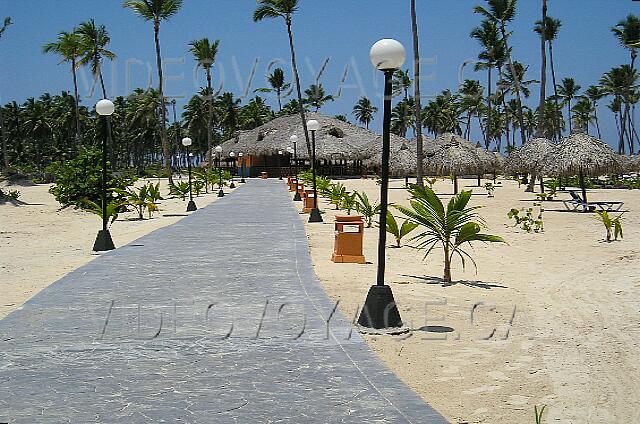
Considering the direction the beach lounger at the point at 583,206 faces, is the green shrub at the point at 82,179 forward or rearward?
rearward

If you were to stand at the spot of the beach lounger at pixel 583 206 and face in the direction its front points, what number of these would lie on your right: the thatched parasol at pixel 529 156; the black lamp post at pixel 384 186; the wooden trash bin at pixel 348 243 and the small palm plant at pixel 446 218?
3

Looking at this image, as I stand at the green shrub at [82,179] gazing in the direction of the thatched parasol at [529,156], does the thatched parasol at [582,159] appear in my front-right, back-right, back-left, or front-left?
front-right

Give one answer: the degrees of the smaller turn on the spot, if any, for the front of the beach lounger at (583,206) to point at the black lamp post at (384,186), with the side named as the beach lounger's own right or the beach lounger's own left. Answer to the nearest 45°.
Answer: approximately 90° to the beach lounger's own right

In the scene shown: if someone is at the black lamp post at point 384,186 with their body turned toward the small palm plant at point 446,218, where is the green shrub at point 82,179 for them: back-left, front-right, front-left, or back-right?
front-left

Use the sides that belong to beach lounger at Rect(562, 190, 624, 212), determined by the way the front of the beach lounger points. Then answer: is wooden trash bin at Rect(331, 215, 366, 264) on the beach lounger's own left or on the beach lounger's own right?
on the beach lounger's own right

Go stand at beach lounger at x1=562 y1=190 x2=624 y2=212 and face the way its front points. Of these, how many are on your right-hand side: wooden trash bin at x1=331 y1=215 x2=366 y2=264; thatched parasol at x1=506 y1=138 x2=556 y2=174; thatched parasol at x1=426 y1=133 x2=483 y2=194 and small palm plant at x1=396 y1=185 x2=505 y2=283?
2

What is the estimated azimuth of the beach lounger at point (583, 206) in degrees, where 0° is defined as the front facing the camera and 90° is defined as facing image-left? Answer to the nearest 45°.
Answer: approximately 270°
